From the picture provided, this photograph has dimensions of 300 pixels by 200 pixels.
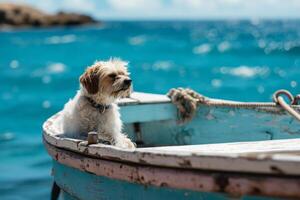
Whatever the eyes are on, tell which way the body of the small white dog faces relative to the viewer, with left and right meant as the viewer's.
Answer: facing the viewer and to the right of the viewer
